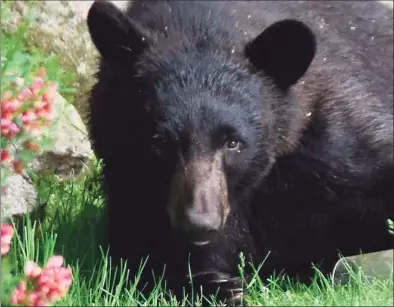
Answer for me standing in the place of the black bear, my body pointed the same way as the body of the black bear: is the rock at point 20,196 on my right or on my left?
on my right

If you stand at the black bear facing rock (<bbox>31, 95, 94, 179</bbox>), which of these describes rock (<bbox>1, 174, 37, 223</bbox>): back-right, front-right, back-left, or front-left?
front-left

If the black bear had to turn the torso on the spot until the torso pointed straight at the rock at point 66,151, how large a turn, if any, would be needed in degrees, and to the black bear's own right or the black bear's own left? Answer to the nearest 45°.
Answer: approximately 90° to the black bear's own right
